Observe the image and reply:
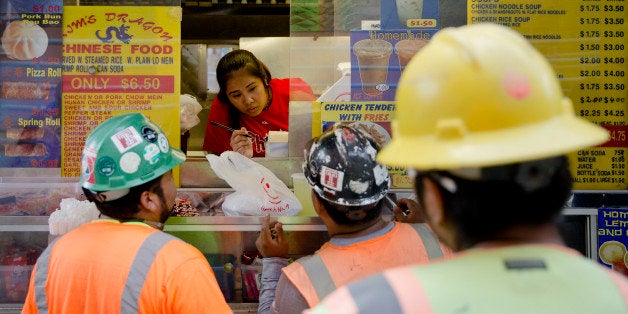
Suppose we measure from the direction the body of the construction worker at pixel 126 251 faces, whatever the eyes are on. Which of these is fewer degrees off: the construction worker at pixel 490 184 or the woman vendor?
the woman vendor

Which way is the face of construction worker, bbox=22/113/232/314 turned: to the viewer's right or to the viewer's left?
to the viewer's right

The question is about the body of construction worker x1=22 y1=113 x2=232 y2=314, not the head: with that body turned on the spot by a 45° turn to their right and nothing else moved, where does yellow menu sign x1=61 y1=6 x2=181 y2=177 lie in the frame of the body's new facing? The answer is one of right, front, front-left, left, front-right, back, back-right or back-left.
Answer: left

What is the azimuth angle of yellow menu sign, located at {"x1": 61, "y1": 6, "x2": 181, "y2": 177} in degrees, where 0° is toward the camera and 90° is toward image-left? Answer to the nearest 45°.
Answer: approximately 0°

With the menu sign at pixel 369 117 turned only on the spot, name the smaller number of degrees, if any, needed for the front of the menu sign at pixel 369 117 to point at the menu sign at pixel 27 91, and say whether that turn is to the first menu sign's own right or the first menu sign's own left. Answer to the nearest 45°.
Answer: approximately 90° to the first menu sign's own right

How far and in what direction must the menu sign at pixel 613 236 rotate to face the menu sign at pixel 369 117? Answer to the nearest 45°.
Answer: approximately 90° to its right

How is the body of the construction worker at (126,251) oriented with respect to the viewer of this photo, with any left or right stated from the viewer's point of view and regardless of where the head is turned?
facing away from the viewer and to the right of the viewer
